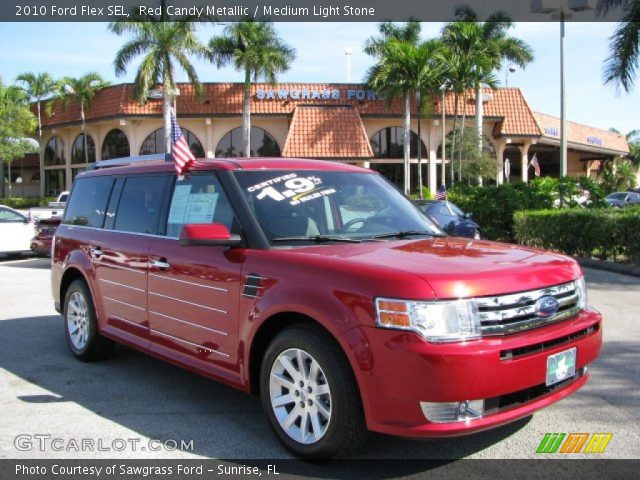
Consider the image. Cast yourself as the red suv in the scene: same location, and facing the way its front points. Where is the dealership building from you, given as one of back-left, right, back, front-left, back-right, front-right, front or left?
back-left

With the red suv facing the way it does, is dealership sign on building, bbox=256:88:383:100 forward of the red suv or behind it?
behind

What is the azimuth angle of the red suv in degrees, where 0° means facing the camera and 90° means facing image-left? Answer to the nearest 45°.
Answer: approximately 315°

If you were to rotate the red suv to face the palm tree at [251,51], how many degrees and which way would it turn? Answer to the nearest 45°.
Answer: approximately 135° to its left

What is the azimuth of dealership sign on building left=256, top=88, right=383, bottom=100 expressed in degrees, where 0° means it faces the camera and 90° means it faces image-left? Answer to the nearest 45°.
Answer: approximately 0°

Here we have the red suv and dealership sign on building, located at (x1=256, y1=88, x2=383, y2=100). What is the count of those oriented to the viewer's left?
0

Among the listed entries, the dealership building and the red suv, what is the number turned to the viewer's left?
0

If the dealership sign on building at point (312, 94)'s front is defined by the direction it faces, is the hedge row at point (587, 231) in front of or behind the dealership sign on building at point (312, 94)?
in front

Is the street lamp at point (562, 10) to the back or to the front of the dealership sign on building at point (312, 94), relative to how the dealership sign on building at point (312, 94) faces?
to the front

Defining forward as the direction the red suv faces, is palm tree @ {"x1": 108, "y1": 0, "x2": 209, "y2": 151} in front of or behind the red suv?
behind

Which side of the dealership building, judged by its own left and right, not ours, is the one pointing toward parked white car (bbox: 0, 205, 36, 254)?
front
